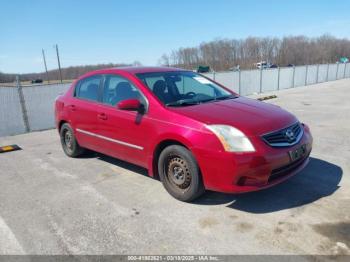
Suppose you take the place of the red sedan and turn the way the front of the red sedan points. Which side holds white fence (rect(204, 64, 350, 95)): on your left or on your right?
on your left

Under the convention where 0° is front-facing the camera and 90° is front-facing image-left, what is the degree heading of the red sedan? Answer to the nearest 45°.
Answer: approximately 315°
